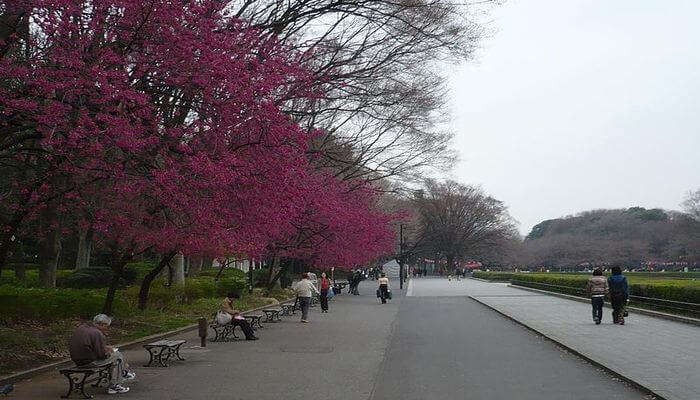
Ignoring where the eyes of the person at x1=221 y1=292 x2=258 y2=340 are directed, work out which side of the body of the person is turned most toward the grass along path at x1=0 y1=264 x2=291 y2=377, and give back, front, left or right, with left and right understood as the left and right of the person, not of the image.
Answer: back

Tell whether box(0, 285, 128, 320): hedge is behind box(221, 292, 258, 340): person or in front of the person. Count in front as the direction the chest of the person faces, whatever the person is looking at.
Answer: behind

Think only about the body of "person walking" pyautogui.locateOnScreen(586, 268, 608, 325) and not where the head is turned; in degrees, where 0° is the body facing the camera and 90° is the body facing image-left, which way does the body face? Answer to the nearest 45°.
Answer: approximately 180°

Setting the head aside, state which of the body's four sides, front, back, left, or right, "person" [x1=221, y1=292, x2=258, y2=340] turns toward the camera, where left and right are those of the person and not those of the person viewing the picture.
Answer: right

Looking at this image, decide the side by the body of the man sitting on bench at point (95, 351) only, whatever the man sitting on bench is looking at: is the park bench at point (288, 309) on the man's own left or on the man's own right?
on the man's own left

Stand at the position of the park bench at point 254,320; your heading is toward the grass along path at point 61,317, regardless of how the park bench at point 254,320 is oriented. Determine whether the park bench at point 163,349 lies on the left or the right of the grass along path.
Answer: left

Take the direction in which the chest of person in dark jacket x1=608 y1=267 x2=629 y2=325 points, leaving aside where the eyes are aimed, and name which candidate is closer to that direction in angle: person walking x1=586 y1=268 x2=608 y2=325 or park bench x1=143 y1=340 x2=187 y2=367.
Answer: the person walking

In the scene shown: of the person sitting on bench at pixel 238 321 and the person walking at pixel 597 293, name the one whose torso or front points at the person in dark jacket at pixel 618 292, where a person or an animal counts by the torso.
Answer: the person sitting on bench at pixel 238 321

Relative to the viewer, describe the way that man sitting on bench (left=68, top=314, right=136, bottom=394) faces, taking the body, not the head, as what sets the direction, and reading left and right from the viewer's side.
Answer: facing to the right of the viewer

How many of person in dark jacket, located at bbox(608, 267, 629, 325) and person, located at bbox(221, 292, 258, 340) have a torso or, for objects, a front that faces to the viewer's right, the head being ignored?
1

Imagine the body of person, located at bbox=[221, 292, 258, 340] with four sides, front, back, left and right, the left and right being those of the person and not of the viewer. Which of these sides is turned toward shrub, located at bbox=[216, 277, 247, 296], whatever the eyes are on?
left

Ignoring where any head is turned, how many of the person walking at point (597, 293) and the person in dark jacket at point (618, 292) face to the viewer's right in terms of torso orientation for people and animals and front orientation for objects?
0

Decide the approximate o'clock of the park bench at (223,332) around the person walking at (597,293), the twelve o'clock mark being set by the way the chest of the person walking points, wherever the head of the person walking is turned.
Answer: The park bench is roughly at 8 o'clock from the person walking.

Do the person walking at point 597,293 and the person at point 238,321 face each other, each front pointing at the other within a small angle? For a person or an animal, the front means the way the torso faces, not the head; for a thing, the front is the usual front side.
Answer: no

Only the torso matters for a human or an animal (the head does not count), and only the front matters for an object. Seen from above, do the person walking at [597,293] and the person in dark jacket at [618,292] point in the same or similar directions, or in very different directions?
same or similar directions

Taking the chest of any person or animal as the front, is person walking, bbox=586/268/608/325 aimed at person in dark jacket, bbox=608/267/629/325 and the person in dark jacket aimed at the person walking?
no

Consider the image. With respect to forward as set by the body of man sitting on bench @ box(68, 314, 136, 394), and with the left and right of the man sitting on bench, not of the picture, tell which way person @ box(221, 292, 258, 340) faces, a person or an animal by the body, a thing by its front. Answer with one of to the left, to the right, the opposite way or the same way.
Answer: the same way

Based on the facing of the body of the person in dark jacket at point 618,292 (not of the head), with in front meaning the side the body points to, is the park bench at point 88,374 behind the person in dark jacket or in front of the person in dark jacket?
behind

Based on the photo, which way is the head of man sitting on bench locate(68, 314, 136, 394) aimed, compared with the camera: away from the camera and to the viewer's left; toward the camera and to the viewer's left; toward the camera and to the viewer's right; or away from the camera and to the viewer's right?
toward the camera and to the viewer's right

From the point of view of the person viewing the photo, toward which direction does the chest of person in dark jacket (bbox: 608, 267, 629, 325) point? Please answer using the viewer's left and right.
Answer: facing away from the viewer
